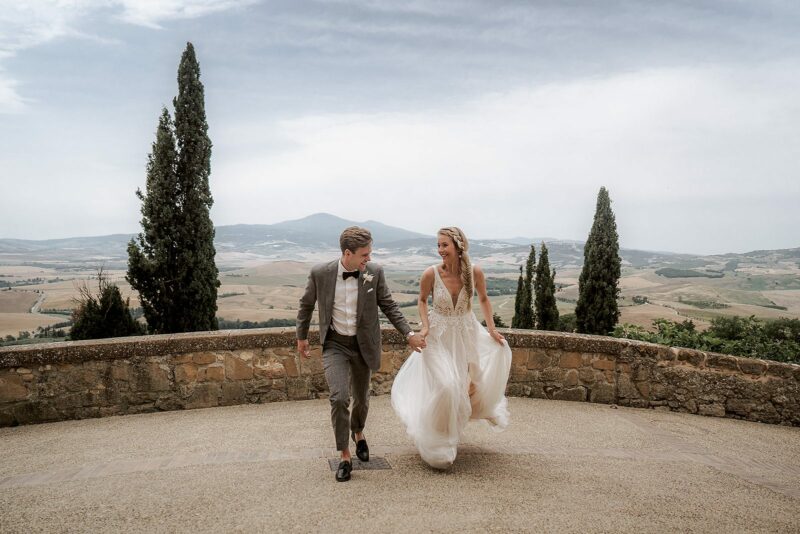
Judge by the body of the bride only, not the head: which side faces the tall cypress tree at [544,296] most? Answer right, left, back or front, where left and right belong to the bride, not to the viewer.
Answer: back

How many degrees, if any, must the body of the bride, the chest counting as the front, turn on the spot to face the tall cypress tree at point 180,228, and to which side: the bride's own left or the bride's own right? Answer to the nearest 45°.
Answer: approximately 135° to the bride's own right

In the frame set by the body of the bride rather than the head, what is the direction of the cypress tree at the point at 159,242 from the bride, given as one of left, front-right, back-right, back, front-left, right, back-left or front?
back-right

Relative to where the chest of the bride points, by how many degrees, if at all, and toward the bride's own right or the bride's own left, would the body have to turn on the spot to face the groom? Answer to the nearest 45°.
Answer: approximately 45° to the bride's own right

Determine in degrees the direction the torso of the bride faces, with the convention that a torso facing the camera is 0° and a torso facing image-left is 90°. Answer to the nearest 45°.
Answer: approximately 0°

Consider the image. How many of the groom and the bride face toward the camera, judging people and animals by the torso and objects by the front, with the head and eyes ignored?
2

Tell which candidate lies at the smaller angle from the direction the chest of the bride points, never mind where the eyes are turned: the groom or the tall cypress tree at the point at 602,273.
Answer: the groom

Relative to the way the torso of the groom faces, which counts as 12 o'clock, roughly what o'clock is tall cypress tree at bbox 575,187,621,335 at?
The tall cypress tree is roughly at 7 o'clock from the groom.

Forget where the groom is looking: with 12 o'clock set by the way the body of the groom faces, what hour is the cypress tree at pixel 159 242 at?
The cypress tree is roughly at 5 o'clock from the groom.

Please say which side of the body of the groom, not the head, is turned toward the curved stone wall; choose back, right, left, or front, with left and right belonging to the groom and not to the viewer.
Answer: back
